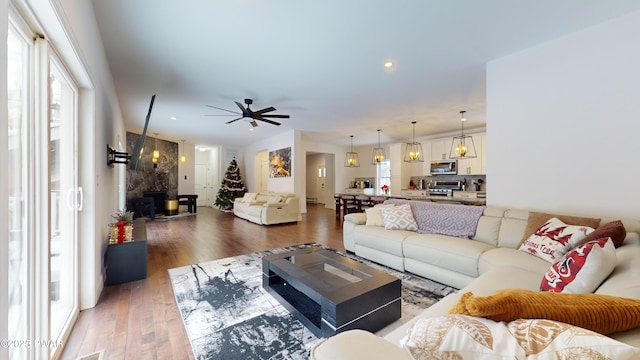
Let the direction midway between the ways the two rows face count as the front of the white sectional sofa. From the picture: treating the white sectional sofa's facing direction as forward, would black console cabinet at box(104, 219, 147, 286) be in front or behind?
in front

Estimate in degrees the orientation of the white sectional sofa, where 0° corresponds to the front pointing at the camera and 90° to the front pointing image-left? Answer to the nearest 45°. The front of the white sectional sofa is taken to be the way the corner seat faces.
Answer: approximately 45°

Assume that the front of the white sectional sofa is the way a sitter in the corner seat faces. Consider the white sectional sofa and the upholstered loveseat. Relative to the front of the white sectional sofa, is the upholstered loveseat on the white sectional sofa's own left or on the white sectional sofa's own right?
on the white sectional sofa's own right

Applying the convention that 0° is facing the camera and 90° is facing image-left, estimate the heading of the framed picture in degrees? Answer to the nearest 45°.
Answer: approximately 45°

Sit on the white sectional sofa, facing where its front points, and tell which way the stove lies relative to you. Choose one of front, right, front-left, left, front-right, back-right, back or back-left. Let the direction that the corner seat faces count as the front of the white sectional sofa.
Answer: back-right

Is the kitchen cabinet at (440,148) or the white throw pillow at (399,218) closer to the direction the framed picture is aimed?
the white throw pillow

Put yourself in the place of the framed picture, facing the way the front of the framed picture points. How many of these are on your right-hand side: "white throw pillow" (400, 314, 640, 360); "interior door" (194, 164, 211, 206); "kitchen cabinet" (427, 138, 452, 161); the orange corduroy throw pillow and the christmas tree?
2

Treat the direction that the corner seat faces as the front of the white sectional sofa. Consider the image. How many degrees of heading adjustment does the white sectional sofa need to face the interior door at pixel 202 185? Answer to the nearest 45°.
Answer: approximately 45° to its right

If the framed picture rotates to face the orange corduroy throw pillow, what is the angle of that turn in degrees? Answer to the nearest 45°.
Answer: approximately 45° to its left

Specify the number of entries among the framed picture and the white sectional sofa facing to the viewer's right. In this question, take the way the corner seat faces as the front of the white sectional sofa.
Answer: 0
